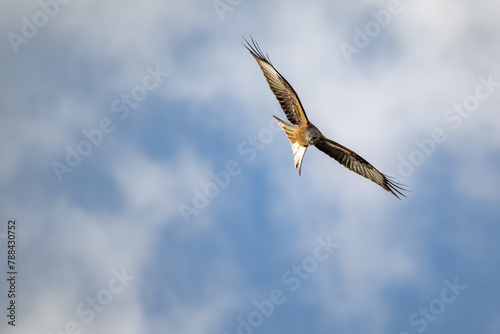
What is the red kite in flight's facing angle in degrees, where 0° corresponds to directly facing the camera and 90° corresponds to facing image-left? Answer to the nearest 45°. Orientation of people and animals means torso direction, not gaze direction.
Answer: approximately 315°
